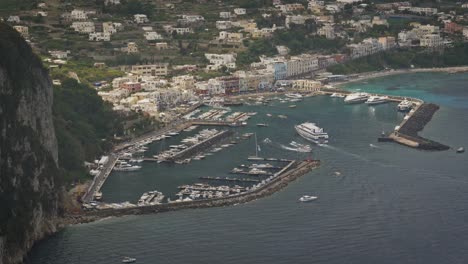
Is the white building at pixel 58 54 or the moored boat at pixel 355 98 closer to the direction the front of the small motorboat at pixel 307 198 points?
the moored boat

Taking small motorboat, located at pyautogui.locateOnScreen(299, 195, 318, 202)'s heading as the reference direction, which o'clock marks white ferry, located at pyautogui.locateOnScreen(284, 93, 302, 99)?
The white ferry is roughly at 9 o'clock from the small motorboat.

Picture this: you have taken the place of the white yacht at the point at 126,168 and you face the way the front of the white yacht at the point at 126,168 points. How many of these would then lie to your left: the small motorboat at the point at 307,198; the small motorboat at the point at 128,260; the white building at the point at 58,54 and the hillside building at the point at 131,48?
2

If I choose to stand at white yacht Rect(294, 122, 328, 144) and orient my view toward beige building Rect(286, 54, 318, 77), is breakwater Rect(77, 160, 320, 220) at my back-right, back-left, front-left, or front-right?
back-left

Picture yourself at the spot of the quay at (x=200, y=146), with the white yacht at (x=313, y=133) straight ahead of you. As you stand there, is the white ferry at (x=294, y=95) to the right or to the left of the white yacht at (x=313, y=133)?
left

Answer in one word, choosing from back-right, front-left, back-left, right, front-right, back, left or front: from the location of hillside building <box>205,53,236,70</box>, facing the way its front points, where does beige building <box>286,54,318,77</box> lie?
left

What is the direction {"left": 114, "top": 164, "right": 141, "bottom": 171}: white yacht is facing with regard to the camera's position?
facing to the right of the viewer

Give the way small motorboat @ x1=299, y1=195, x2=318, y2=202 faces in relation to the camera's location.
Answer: facing to the right of the viewer

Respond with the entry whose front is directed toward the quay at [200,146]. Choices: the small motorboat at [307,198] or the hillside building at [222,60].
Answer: the hillside building

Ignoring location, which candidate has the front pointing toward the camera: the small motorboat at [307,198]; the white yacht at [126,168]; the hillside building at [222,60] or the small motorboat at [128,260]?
the hillside building

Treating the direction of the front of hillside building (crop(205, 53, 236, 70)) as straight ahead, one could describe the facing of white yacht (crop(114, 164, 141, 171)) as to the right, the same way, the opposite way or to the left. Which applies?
to the left
